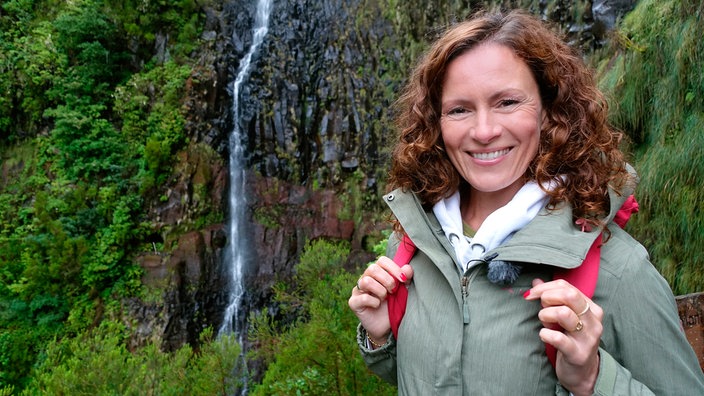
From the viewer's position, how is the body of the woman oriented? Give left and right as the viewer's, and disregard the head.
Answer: facing the viewer and to the left of the viewer

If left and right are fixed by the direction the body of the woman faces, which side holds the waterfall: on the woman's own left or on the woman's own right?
on the woman's own right
